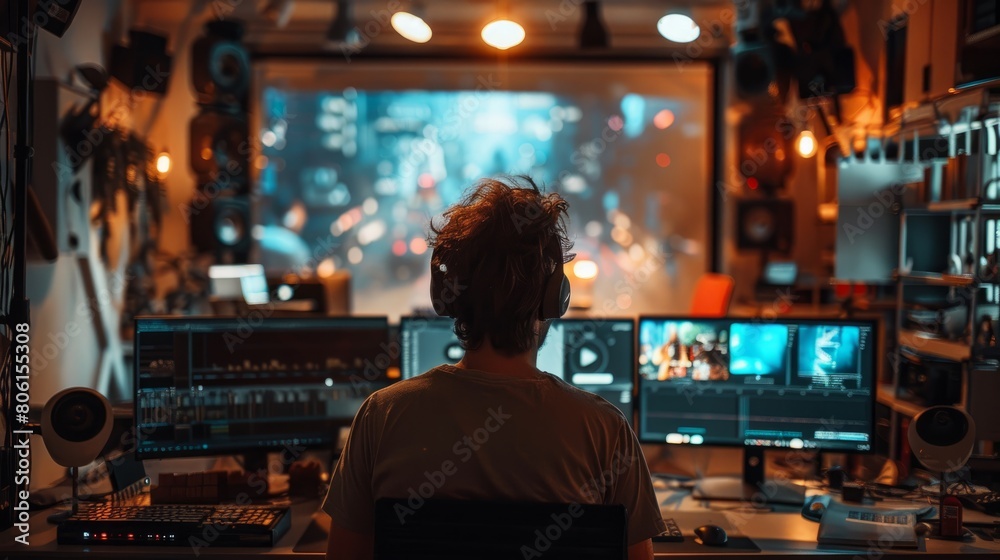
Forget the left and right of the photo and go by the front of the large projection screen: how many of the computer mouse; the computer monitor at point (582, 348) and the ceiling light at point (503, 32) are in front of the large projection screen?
3

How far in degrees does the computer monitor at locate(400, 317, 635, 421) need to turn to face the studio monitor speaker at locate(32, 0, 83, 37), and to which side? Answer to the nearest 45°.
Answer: approximately 90° to its right

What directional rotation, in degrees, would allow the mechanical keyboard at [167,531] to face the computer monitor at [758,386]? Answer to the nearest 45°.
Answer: approximately 90° to its left

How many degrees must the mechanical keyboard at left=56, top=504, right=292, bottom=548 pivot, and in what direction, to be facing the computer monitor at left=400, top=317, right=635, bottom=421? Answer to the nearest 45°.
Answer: approximately 90° to its left

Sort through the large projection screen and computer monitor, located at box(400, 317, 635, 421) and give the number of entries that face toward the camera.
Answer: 2

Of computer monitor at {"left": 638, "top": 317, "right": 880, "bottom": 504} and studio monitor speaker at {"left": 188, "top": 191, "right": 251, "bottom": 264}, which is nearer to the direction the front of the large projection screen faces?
the computer monitor

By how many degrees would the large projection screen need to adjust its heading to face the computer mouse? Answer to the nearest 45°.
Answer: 0° — it already faces it

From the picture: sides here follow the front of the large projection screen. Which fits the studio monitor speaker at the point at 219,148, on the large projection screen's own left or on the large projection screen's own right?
on the large projection screen's own right

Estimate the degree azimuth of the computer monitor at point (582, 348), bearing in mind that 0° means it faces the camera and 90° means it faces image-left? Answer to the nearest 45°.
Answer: approximately 0°
